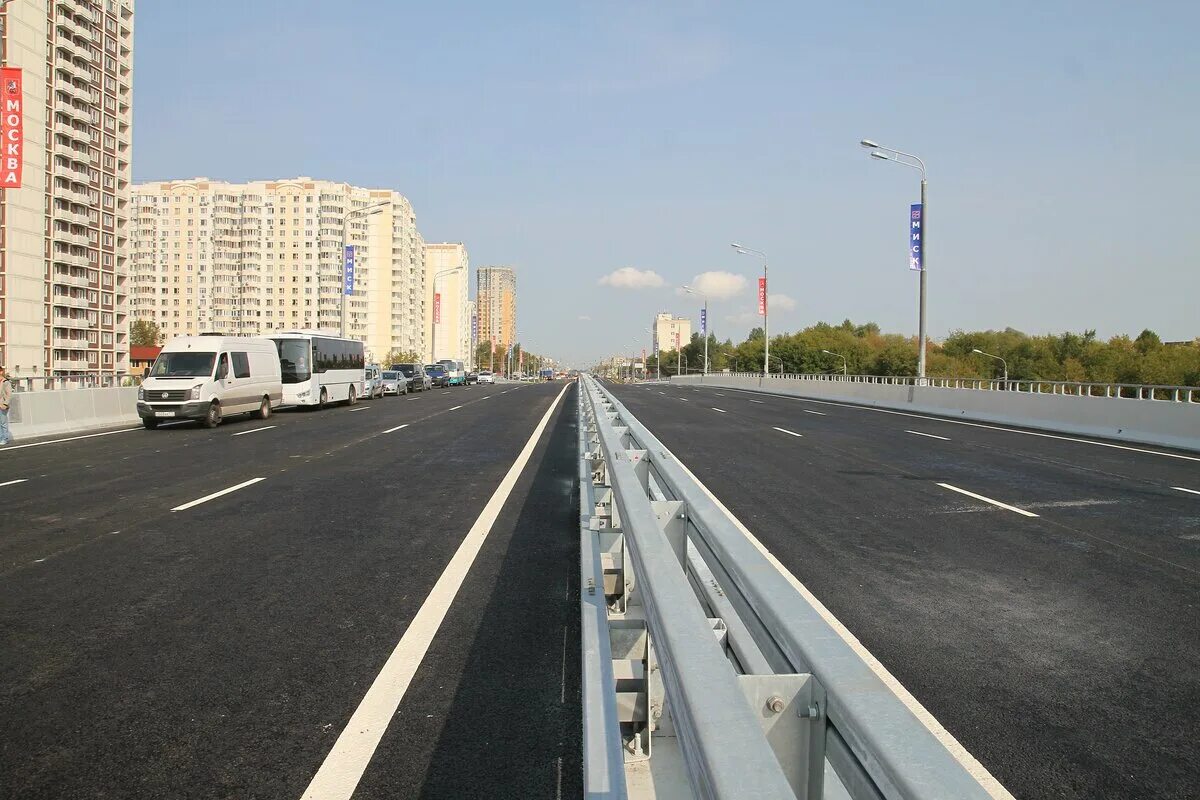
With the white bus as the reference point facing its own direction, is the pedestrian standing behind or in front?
in front

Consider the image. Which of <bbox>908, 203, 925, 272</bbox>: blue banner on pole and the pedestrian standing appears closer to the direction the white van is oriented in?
the pedestrian standing

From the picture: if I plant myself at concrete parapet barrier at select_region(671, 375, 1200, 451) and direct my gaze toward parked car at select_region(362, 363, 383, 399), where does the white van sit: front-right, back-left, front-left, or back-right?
front-left

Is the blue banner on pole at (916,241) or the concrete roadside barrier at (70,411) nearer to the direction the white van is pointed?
the concrete roadside barrier

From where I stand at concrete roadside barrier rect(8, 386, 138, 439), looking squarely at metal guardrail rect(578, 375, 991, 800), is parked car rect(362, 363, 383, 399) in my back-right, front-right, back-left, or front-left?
back-left

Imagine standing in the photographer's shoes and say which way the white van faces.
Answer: facing the viewer and to the left of the viewer

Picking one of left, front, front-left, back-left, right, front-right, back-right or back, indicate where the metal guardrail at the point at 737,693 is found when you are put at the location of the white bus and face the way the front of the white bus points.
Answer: front-left

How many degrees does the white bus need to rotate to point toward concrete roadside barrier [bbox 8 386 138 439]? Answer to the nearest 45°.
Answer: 0° — it already faces it

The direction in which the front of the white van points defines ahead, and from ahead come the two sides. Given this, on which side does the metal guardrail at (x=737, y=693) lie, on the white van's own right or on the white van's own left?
on the white van's own left

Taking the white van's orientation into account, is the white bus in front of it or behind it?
behind

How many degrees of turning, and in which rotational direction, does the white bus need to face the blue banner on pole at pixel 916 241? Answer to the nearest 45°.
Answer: approximately 135° to its left

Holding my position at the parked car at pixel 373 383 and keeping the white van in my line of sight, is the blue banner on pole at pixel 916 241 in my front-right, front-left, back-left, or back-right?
front-left

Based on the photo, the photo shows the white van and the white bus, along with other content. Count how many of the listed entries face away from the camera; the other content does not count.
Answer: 0
